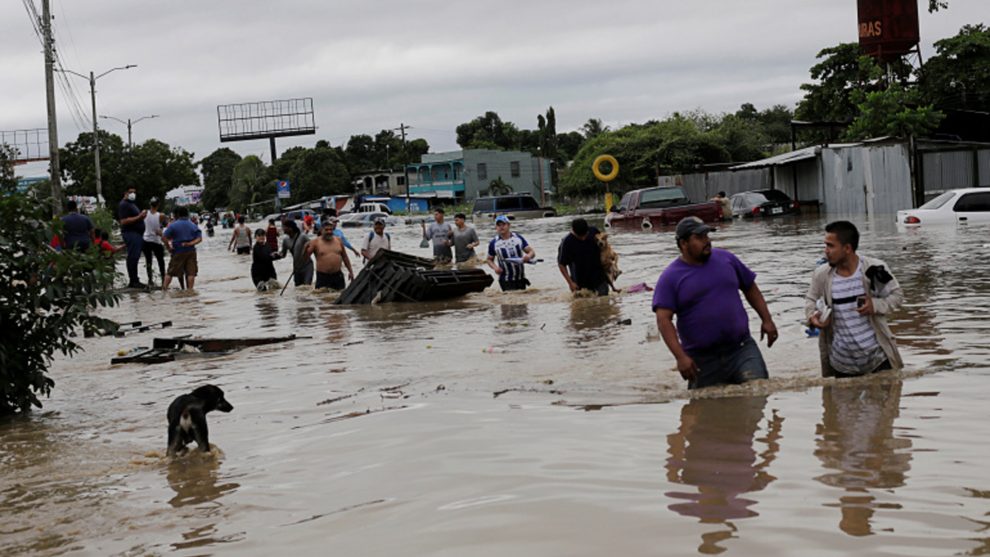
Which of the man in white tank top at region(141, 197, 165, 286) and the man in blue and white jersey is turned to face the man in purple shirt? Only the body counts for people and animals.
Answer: the man in blue and white jersey

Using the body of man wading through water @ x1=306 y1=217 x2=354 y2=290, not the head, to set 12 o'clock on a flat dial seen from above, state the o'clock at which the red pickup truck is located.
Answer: The red pickup truck is roughly at 7 o'clock from the man wading through water.

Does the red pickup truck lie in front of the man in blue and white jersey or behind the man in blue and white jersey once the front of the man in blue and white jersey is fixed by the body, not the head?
behind

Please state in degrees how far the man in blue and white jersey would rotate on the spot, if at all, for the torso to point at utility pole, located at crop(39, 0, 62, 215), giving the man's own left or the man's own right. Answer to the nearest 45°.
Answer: approximately 135° to the man's own right

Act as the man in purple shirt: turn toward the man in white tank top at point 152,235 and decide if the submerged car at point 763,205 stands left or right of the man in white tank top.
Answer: right

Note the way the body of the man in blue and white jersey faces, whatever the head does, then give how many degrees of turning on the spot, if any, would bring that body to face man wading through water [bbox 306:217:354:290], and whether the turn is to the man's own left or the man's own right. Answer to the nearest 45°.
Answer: approximately 135° to the man's own right

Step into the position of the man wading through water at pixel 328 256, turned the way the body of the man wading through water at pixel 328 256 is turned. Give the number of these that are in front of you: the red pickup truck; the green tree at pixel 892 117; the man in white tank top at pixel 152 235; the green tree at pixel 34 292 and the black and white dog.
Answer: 2

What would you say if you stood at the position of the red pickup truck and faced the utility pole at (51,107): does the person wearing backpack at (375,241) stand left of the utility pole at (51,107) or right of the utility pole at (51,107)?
left
